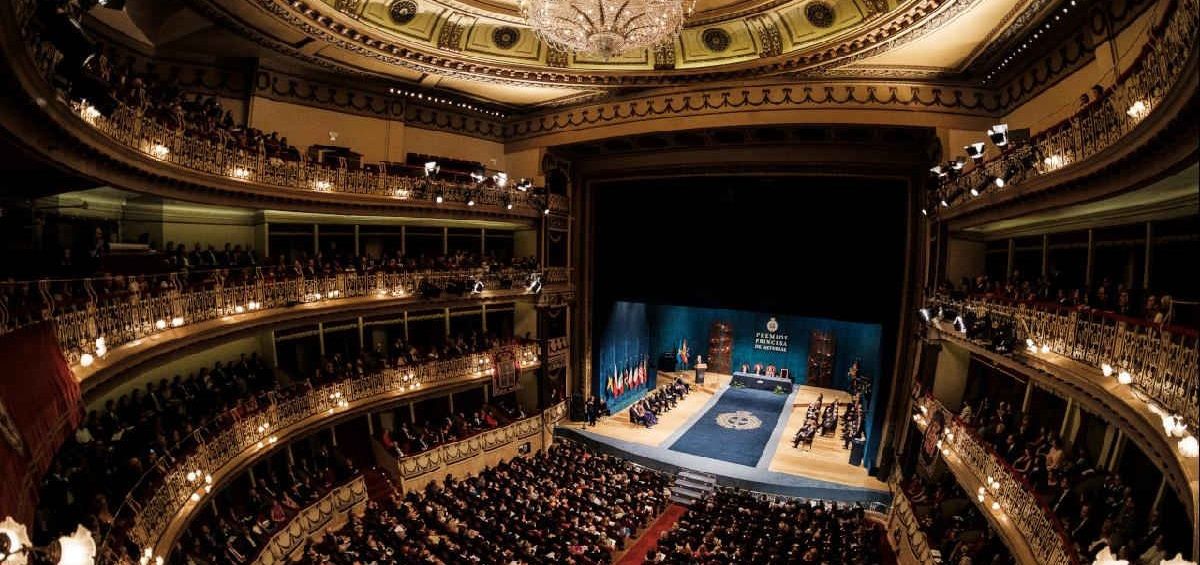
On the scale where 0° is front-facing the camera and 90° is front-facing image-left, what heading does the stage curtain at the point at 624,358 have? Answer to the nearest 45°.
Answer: approximately 315°

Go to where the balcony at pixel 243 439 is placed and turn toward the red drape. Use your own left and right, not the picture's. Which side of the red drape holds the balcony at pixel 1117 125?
left

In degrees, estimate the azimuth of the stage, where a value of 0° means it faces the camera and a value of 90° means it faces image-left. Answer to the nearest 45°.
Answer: approximately 45°

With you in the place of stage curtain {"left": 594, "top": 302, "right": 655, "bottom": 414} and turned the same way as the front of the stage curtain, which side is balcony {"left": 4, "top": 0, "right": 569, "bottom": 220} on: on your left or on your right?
on your right

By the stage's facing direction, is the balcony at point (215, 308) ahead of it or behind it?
ahead

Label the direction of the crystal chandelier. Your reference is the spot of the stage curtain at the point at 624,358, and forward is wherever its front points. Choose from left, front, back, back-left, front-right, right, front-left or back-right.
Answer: front-right

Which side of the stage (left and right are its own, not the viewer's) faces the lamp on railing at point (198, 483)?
front

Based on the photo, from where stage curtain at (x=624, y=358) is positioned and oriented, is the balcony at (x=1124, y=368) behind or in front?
in front

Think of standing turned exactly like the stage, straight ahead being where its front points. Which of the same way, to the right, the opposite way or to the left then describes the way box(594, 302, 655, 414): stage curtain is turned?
to the left

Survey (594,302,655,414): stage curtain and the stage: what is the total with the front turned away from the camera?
0
